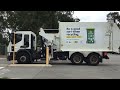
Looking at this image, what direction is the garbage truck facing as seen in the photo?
to the viewer's left
